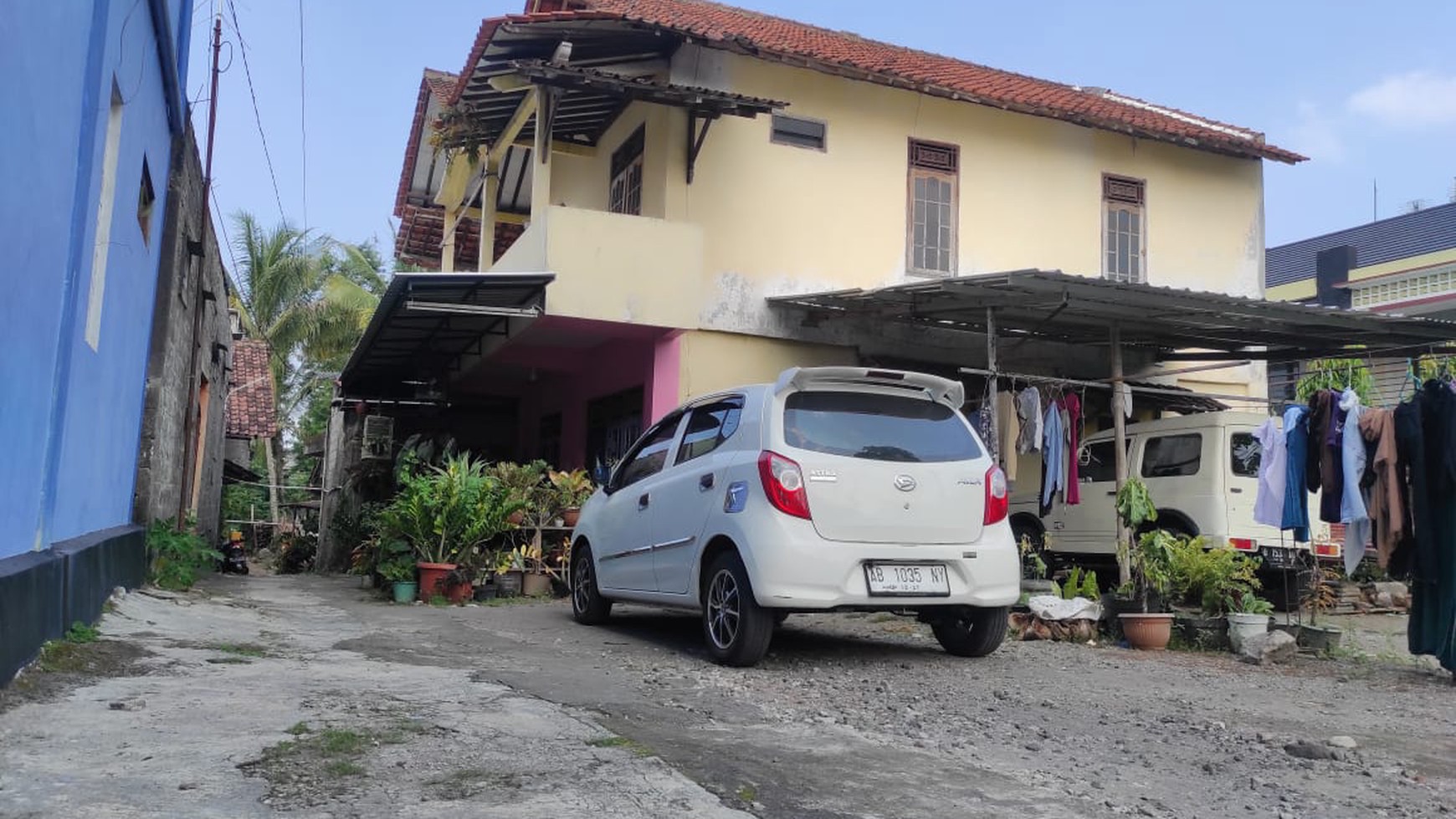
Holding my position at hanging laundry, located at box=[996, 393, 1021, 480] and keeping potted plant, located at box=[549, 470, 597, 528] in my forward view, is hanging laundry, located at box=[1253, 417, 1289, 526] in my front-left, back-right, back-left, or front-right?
back-left

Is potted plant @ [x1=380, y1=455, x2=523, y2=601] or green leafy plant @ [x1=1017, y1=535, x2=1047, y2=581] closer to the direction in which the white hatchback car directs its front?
the potted plant

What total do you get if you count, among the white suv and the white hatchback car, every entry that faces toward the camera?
0

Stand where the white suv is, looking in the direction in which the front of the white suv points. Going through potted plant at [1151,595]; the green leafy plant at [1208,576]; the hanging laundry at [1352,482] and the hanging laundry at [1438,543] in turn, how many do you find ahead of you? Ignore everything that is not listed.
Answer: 0

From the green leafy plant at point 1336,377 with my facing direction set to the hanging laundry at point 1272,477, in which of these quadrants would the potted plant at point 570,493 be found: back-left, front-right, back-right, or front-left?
front-right

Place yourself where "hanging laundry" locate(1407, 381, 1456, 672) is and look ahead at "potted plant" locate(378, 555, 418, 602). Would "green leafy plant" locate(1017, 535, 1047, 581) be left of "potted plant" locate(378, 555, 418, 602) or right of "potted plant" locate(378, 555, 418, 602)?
right

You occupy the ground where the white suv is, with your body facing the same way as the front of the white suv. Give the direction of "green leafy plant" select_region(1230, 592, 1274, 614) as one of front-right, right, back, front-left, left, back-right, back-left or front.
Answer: back-left

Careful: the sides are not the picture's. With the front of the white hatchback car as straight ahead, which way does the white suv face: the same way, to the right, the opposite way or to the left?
the same way

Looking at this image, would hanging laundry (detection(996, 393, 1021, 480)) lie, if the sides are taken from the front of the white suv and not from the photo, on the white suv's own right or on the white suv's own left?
on the white suv's own left

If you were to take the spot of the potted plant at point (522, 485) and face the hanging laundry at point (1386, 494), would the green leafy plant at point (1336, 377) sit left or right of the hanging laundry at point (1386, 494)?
left

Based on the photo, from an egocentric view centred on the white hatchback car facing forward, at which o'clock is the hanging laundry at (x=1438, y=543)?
The hanging laundry is roughly at 4 o'clock from the white hatchback car.

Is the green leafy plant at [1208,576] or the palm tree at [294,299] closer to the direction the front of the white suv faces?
the palm tree

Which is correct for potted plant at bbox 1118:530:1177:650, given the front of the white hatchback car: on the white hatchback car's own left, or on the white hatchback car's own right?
on the white hatchback car's own right

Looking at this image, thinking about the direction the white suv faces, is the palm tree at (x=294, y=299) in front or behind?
in front

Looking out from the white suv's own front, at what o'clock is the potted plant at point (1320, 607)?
The potted plant is roughly at 6 o'clock from the white suv.

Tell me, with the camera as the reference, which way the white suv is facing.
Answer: facing away from the viewer and to the left of the viewer

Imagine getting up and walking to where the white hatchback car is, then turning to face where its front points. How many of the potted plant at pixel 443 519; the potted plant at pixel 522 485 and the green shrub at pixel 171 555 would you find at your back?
0

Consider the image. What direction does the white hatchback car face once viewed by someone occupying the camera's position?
facing away from the viewer and to the left of the viewer

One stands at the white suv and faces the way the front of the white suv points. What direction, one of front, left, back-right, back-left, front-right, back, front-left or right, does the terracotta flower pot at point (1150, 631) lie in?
back-left
